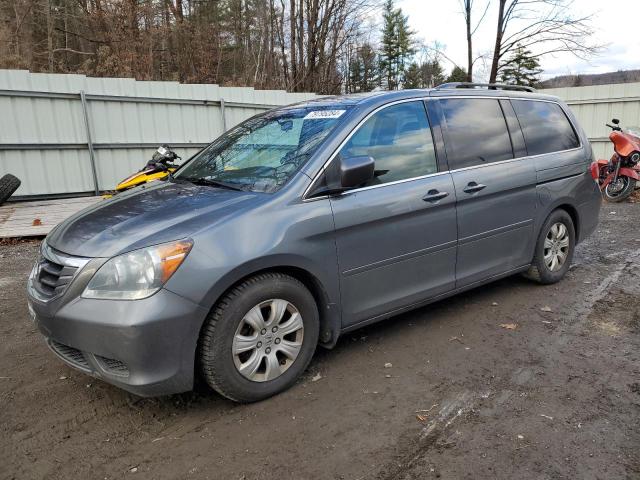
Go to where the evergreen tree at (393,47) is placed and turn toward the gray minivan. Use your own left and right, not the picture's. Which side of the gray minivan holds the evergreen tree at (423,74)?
left

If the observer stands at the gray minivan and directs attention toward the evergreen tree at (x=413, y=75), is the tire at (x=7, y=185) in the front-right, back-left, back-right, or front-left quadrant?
front-left

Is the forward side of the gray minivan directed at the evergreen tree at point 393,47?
no

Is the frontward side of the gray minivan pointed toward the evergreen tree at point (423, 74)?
no

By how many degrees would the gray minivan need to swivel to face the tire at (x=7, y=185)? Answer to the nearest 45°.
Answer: approximately 90° to its right

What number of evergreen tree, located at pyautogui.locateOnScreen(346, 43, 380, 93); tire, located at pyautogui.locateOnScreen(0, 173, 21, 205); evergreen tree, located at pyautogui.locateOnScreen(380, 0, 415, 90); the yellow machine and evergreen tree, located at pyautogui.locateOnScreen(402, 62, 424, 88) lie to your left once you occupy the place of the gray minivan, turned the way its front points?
0

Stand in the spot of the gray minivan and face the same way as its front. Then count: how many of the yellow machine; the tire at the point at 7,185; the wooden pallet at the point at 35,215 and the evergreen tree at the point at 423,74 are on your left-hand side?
0

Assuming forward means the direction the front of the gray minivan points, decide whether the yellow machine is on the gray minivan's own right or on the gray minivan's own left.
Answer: on the gray minivan's own right

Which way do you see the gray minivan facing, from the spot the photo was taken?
facing the viewer and to the left of the viewer

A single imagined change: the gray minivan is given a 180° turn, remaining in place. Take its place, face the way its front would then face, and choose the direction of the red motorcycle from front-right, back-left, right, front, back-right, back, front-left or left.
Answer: front

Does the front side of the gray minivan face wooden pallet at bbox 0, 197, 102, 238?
no

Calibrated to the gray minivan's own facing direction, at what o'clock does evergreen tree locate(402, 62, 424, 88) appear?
The evergreen tree is roughly at 5 o'clock from the gray minivan.

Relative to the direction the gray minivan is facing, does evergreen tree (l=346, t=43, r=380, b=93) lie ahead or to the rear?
to the rear
